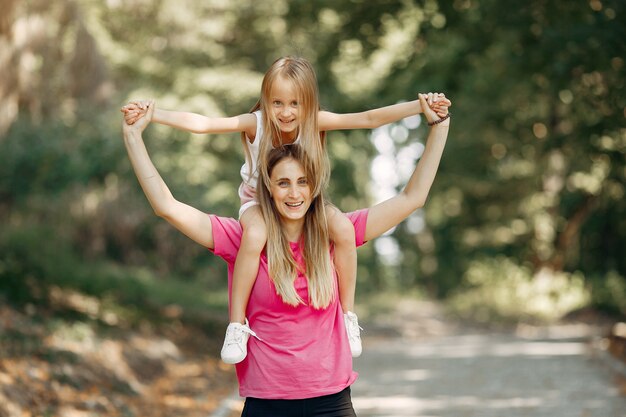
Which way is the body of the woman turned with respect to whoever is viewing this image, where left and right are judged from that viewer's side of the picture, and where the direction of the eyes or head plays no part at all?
facing the viewer

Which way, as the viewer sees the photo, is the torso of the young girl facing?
toward the camera
